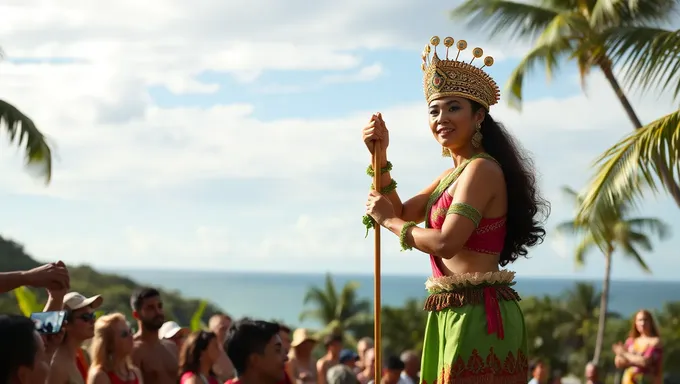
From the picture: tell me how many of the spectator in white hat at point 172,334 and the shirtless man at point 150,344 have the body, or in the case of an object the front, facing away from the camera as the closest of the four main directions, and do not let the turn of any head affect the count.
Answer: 0

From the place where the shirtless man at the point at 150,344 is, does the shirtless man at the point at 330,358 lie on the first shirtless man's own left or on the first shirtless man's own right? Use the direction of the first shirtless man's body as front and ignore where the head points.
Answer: on the first shirtless man's own left

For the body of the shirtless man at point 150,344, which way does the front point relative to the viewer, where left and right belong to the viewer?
facing the viewer and to the right of the viewer

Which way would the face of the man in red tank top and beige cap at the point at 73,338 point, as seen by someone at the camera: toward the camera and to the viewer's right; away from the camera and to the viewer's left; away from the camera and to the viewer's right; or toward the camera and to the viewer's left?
toward the camera and to the viewer's right

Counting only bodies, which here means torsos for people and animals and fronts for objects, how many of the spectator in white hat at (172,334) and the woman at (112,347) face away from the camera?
0

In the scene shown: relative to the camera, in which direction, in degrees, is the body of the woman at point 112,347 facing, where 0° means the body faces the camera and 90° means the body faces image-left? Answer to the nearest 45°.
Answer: approximately 315°

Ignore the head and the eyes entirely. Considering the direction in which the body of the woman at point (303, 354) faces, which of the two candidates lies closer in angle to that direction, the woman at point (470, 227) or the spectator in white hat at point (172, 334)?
the woman

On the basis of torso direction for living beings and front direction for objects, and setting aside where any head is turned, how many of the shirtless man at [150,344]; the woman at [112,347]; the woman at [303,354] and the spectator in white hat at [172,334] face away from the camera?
0

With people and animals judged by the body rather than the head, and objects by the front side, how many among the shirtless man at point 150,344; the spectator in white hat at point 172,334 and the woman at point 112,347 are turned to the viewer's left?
0

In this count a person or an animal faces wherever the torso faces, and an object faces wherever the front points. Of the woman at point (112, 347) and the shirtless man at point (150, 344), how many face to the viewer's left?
0

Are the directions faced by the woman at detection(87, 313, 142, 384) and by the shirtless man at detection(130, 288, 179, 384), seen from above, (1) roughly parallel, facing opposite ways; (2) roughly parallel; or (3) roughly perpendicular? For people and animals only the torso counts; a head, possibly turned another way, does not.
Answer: roughly parallel

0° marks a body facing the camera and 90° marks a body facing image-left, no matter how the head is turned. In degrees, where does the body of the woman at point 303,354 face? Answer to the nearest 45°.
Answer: approximately 315°
